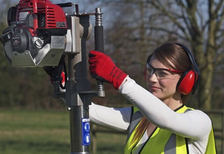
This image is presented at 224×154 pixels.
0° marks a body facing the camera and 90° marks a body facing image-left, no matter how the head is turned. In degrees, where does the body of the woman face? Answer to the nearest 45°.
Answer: approximately 45°

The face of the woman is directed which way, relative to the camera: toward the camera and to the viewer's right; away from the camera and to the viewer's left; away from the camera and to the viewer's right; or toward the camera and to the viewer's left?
toward the camera and to the viewer's left
